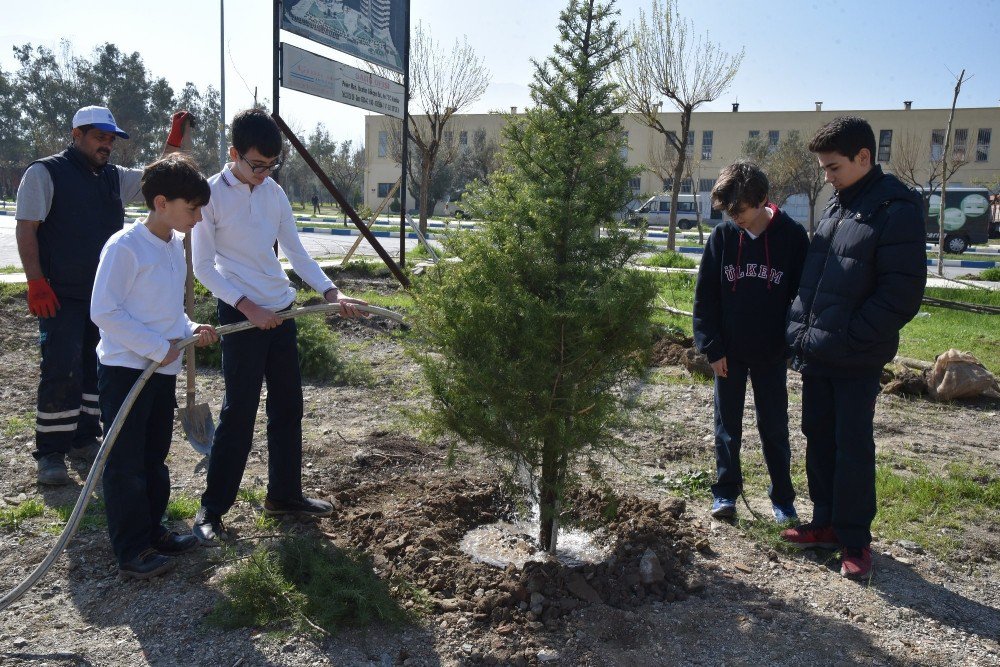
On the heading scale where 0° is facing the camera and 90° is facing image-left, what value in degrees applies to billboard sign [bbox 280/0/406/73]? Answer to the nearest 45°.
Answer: approximately 315°

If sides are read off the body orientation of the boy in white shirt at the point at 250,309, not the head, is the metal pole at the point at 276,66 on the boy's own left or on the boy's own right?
on the boy's own left

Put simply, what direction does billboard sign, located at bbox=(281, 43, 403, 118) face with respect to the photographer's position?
facing the viewer and to the right of the viewer

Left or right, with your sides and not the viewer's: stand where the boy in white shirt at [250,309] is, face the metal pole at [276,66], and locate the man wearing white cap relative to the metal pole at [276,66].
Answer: left

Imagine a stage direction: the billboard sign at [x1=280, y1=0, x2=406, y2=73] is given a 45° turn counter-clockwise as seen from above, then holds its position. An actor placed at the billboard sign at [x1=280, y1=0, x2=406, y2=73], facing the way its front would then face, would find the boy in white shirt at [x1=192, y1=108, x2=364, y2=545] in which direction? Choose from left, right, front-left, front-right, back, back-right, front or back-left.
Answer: right

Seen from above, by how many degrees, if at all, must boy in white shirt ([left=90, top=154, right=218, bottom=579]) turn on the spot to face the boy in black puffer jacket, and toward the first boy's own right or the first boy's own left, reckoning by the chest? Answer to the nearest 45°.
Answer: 0° — they already face them

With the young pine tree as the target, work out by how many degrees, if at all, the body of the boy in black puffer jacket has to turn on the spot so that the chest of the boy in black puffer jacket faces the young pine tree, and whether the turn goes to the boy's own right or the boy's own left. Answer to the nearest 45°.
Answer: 0° — they already face it

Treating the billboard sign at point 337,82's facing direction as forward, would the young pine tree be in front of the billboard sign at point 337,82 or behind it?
in front

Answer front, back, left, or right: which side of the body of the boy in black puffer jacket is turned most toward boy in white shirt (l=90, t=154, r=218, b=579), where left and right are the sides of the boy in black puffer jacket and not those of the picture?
front

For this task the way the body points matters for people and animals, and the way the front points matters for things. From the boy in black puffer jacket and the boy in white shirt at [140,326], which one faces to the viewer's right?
the boy in white shirt

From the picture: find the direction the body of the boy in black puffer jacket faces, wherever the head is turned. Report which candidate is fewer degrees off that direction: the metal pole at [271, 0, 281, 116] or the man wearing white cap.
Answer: the man wearing white cap

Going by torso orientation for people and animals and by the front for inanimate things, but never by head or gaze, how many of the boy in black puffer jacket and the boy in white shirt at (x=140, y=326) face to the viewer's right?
1

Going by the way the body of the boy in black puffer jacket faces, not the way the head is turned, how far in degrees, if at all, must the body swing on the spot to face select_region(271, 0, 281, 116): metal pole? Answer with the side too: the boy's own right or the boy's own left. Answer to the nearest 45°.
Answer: approximately 90° to the boy's own right

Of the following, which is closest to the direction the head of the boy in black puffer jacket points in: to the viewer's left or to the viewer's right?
to the viewer's left

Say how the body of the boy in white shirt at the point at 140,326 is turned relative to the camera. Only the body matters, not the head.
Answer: to the viewer's right

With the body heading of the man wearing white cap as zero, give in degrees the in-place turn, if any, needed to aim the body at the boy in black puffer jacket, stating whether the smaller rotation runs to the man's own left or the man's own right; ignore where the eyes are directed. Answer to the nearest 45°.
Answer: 0° — they already face them

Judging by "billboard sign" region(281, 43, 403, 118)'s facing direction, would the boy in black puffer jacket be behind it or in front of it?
in front

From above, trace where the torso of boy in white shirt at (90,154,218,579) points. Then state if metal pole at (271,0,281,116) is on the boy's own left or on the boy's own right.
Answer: on the boy's own left
